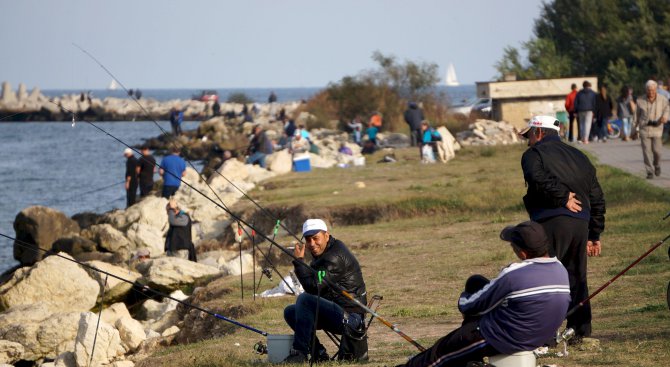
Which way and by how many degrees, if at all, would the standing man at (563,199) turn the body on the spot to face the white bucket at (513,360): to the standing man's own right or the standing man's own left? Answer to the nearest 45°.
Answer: approximately 135° to the standing man's own left

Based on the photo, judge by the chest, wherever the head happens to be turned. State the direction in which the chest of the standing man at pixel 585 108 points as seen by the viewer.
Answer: away from the camera

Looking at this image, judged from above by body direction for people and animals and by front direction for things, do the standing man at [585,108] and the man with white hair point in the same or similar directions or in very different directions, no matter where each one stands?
very different directions

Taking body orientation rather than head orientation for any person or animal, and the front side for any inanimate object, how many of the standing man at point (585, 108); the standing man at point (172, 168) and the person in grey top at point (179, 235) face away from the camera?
2

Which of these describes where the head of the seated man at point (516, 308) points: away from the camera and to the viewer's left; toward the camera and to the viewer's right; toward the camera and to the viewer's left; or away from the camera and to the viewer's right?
away from the camera and to the viewer's left

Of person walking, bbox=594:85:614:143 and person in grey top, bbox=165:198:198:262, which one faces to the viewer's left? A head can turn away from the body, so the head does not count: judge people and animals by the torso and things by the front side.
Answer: the person in grey top

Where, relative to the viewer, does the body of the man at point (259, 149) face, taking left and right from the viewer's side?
facing to the left of the viewer
